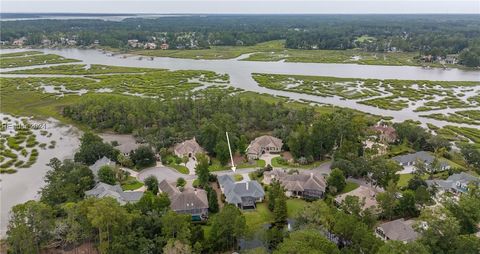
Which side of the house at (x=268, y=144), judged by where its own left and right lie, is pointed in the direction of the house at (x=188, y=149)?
right

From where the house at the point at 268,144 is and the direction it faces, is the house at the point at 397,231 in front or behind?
in front

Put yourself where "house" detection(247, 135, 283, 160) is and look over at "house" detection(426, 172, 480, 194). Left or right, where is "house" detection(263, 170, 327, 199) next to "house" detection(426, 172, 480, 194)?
right

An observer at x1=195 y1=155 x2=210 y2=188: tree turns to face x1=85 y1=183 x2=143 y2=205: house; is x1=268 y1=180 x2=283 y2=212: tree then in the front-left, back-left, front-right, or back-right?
back-left

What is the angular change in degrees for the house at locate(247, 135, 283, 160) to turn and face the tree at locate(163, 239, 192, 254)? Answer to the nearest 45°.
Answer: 0° — it already faces it

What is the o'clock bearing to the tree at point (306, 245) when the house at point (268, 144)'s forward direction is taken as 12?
The tree is roughly at 12 o'clock from the house.

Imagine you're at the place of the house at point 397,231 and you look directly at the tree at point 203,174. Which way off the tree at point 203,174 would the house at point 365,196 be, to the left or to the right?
right

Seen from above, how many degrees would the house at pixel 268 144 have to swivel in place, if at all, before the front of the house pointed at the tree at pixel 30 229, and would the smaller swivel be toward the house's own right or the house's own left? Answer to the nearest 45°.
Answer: approximately 45° to the house's own right

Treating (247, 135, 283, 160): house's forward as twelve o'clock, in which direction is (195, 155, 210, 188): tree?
The tree is roughly at 1 o'clock from the house.

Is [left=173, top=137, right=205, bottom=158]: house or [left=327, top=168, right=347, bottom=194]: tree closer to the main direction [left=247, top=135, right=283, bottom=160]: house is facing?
the tree

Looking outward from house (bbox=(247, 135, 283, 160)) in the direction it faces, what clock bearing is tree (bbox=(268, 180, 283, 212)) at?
The tree is roughly at 12 o'clock from the house.

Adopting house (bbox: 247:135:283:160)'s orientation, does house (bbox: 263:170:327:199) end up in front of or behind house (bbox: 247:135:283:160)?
in front

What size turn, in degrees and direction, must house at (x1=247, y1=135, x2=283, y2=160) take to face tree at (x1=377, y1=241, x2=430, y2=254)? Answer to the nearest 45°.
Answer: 0° — it already faces it

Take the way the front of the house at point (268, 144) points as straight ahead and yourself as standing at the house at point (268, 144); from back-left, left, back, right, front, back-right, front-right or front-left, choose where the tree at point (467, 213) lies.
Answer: front-left

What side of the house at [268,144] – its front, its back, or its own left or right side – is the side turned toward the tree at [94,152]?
right

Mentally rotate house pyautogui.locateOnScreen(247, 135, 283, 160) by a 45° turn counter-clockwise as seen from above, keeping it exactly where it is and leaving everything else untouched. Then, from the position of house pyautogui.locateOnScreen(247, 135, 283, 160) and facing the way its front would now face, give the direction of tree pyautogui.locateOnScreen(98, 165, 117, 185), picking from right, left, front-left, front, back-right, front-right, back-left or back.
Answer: right

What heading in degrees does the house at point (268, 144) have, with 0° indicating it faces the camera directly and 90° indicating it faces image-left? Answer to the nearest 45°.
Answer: approximately 0°
